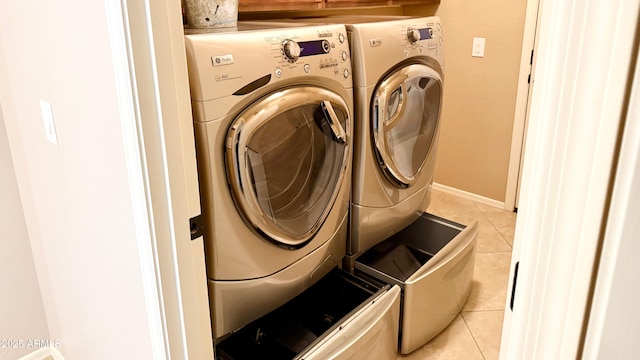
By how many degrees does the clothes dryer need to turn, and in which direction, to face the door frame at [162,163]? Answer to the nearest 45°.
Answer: approximately 90° to its right

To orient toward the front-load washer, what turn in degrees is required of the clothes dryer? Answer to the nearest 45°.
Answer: approximately 90° to its right

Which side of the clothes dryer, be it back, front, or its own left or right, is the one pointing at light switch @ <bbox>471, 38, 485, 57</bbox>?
left

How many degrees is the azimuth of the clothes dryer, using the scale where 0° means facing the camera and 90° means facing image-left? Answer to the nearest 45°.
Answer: approximately 315°

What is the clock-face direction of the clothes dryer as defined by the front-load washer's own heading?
The clothes dryer is roughly at 9 o'clock from the front-load washer.

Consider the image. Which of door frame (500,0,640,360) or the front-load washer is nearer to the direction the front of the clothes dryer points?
the door frame

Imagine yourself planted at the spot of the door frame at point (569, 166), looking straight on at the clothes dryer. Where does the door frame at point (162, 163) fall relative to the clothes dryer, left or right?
left
